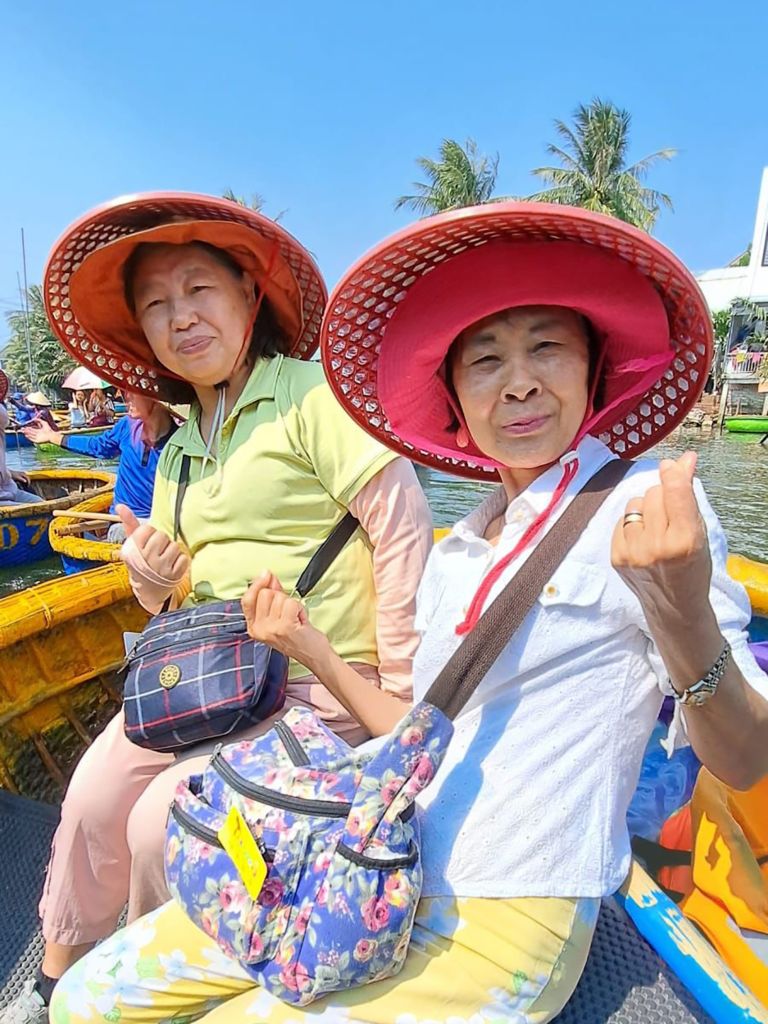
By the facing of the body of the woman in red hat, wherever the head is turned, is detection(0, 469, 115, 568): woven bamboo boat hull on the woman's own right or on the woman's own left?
on the woman's own right

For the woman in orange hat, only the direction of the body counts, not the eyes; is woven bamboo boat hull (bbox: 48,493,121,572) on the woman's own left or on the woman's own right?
on the woman's own right

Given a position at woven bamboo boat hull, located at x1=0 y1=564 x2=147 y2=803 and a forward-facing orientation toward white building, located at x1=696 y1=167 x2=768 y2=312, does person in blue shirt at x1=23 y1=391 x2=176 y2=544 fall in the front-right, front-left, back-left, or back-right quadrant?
front-left

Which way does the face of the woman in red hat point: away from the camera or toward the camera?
toward the camera

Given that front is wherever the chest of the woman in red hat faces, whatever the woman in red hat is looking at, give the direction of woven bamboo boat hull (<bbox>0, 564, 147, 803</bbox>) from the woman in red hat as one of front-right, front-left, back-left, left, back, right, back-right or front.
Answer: right

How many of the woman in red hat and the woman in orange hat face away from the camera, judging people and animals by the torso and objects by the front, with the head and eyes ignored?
0

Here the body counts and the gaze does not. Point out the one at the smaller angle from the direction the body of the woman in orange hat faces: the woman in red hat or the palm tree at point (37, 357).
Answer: the woman in red hat

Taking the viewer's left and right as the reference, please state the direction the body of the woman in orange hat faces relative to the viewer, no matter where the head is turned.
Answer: facing the viewer and to the left of the viewer

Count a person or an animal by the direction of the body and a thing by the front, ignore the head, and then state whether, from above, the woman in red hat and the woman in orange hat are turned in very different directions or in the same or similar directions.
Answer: same or similar directions

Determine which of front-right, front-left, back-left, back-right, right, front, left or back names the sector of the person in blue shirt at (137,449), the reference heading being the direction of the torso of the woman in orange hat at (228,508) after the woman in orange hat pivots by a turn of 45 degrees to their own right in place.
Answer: right

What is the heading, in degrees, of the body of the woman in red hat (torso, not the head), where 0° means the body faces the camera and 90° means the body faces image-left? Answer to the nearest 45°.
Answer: approximately 45°
